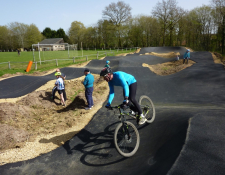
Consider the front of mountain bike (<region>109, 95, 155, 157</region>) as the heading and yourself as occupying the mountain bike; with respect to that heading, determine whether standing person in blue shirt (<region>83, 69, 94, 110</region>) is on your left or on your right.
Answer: on your right

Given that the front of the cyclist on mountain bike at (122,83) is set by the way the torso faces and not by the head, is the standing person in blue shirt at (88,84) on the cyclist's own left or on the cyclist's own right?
on the cyclist's own right
